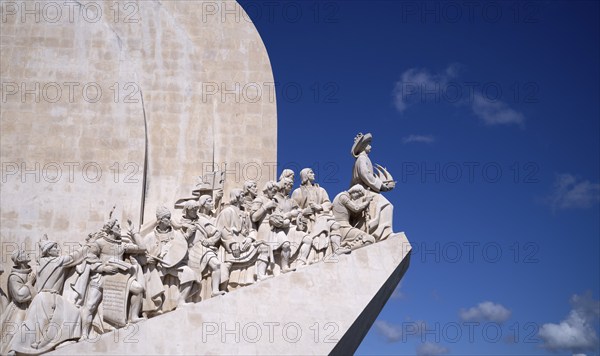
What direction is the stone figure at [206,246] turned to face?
to the viewer's right

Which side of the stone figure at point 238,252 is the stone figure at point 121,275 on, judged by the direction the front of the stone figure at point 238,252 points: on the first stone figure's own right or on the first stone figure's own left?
on the first stone figure's own right

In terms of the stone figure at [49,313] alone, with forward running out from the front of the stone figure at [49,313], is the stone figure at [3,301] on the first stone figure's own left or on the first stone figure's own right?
on the first stone figure's own left

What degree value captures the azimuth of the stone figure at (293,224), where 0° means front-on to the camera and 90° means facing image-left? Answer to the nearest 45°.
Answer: approximately 315°

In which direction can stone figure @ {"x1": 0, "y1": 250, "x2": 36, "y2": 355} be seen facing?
to the viewer's right

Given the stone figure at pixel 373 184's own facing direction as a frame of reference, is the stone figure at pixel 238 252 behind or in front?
behind

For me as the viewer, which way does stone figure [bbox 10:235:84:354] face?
facing to the right of the viewer

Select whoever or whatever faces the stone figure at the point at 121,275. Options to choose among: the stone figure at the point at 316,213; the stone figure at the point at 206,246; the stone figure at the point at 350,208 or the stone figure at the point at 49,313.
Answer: the stone figure at the point at 49,313

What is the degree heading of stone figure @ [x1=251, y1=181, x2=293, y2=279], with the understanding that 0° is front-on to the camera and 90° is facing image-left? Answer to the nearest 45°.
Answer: approximately 315°

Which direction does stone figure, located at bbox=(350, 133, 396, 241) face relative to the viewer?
to the viewer's right
